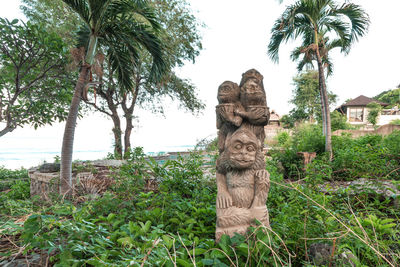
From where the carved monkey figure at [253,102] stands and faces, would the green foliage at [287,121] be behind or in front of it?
behind

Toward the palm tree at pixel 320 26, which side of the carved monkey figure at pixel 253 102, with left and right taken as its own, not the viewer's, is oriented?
back

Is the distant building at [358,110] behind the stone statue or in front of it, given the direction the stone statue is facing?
behind

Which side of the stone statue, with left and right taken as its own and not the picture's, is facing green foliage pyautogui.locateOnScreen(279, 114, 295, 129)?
back

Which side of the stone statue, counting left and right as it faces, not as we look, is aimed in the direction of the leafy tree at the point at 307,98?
back

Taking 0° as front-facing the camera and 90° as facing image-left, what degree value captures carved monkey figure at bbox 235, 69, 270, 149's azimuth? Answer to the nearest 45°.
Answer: approximately 0°

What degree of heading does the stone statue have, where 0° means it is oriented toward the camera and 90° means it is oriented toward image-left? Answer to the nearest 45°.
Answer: approximately 0°

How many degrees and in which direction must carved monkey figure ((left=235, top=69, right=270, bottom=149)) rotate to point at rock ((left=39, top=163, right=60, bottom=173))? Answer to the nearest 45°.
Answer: approximately 135° to its right
